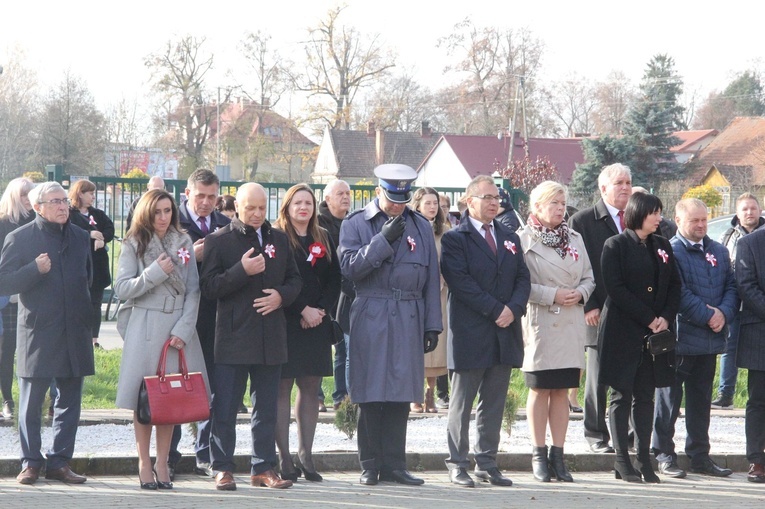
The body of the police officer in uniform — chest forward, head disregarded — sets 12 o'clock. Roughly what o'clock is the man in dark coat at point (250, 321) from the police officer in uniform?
The man in dark coat is roughly at 4 o'clock from the police officer in uniform.

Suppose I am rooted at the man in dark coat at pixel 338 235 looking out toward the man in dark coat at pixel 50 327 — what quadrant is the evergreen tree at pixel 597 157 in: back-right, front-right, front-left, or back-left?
back-right

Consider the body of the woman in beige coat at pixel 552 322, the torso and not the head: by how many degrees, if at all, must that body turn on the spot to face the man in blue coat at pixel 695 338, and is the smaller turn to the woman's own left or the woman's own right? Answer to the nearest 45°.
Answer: approximately 90° to the woman's own left

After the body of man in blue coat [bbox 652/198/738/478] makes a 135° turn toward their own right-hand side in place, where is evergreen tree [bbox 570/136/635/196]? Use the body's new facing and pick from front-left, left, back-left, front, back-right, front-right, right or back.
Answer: right

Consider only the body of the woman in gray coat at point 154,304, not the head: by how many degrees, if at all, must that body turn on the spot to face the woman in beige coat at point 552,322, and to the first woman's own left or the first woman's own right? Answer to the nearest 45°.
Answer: approximately 45° to the first woman's own left

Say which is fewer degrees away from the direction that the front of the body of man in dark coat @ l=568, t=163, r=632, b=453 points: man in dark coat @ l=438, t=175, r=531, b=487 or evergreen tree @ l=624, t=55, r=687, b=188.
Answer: the man in dark coat

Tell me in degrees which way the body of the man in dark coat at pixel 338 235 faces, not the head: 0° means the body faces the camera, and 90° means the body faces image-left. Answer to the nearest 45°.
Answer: approximately 315°

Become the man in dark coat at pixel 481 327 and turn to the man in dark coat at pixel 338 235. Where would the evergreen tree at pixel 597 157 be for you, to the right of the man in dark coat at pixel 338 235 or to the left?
right

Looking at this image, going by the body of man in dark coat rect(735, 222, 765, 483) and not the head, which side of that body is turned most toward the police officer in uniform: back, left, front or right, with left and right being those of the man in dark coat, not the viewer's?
right
